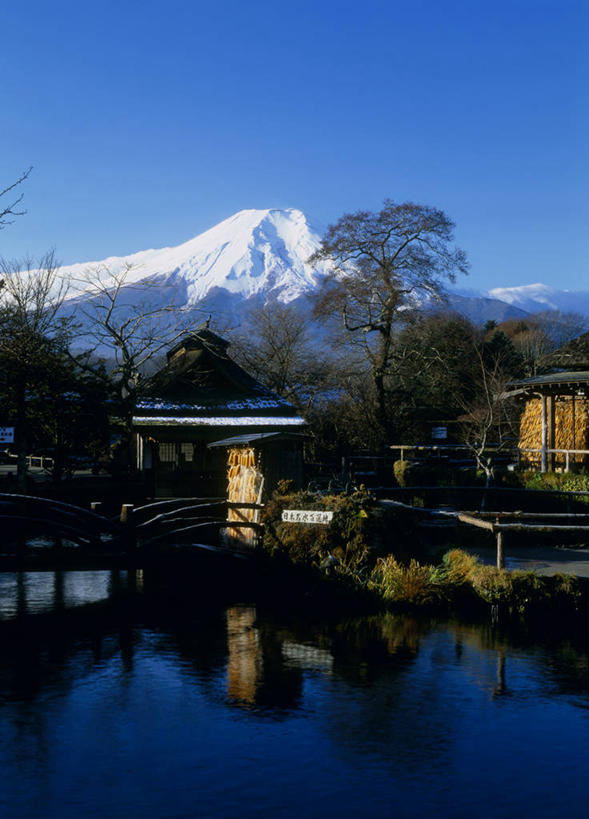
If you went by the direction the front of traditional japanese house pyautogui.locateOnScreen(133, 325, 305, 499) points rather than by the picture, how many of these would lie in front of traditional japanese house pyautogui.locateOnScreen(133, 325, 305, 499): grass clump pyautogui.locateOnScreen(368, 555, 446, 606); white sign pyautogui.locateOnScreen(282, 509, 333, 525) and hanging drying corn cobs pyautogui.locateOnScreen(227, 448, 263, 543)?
3

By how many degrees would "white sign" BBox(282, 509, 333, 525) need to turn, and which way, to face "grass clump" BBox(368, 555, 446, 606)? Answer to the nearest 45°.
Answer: approximately 45° to its left

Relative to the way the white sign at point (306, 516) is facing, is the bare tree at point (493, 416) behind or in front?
behind

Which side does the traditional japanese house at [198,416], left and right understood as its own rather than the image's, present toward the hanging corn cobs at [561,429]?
left

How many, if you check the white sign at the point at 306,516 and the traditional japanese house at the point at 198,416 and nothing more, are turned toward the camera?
2

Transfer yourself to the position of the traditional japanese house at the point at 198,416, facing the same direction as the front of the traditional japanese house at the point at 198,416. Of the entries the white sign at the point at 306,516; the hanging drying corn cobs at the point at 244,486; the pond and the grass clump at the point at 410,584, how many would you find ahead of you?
4

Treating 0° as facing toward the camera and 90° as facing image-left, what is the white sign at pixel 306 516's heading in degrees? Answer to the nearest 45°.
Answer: approximately 0°

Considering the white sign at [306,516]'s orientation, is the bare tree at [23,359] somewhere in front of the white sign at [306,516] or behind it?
behind

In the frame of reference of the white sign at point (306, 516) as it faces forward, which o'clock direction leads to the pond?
The pond is roughly at 12 o'clock from the white sign.

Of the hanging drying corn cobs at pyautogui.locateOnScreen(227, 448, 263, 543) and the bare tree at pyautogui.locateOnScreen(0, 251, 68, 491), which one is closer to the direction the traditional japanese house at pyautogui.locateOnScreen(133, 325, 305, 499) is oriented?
the hanging drying corn cobs

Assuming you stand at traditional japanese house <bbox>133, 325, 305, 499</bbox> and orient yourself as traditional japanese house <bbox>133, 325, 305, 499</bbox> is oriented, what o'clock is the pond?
The pond is roughly at 12 o'clock from the traditional japanese house.
